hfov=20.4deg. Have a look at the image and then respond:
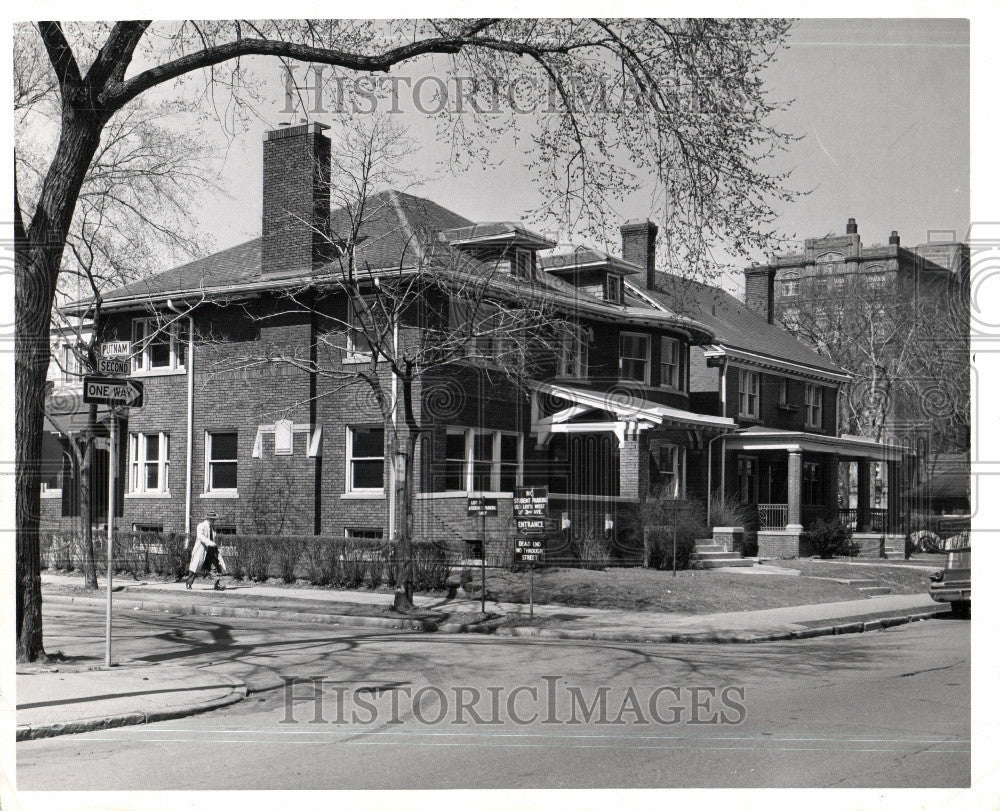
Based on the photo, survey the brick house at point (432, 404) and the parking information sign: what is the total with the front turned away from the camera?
0

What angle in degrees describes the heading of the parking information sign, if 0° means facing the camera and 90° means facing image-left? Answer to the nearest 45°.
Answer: approximately 0°

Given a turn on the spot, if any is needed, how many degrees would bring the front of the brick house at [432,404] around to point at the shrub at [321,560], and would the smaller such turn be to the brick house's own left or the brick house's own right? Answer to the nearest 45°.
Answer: approximately 90° to the brick house's own right

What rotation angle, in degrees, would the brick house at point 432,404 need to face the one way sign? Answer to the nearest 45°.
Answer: approximately 45° to its right
